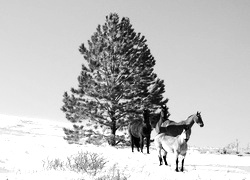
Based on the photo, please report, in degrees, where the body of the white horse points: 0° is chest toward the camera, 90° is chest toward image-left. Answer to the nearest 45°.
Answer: approximately 315°

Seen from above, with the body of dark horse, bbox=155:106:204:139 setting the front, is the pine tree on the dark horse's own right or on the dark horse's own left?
on the dark horse's own left

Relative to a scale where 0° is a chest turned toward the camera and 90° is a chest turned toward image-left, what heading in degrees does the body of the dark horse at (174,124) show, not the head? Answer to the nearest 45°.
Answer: approximately 270°

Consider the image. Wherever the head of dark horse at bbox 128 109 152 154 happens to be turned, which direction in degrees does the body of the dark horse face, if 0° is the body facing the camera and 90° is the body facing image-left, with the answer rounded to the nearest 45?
approximately 315°

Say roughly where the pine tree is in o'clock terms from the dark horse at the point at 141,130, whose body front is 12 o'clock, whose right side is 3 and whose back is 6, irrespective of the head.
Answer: The pine tree is roughly at 7 o'clock from the dark horse.

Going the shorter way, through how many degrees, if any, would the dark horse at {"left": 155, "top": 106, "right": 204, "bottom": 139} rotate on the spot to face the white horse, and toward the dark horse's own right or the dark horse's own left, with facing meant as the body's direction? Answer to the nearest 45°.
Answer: approximately 90° to the dark horse's own right
